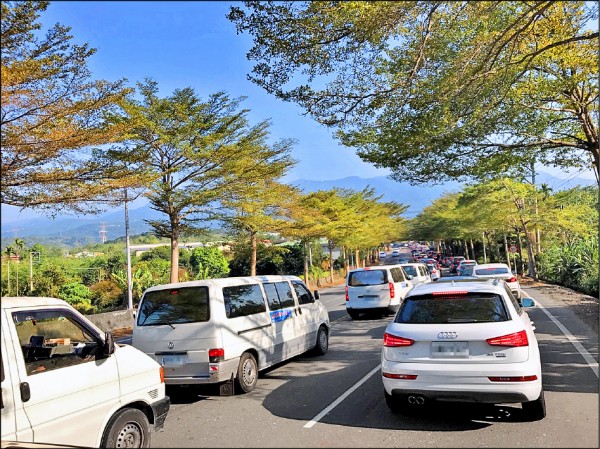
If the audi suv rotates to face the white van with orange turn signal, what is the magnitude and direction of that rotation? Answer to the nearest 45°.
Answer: approximately 135° to its left

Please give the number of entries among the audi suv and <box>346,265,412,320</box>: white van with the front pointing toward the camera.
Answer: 0

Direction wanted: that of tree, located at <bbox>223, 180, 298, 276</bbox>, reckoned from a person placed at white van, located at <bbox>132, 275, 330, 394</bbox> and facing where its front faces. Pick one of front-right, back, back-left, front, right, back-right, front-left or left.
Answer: front-left

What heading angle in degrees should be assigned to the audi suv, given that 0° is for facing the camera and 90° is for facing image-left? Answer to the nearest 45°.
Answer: approximately 180°

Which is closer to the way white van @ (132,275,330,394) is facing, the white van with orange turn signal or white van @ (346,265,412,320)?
the white van @ (346,265,412,320)

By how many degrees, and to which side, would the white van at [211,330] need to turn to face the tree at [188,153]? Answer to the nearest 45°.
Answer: approximately 45° to its left

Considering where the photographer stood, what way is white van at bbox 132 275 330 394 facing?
facing away from the viewer and to the right of the viewer

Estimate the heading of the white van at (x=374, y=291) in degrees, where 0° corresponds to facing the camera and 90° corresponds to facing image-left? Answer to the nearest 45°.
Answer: approximately 225°

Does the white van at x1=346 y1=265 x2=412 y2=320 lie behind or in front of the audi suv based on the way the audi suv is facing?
in front

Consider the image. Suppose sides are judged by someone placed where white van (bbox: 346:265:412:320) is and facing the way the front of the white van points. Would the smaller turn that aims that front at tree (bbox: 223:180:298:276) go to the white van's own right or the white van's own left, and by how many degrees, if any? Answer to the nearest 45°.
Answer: approximately 90° to the white van's own left

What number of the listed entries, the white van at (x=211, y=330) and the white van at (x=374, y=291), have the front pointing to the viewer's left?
0

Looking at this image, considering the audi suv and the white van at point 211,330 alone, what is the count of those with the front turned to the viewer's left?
0

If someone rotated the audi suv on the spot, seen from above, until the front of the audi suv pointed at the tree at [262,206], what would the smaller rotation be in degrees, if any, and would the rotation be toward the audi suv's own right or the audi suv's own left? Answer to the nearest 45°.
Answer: approximately 45° to the audi suv's own left

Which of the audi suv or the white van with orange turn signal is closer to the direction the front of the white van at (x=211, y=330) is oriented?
the audi suv

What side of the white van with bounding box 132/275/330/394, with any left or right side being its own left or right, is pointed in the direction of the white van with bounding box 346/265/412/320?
front
